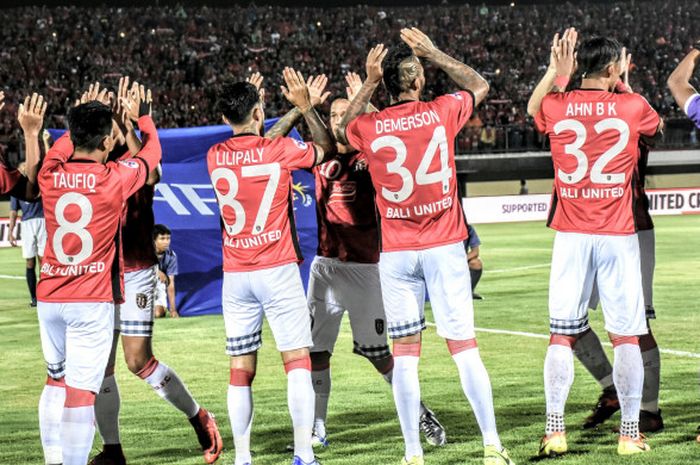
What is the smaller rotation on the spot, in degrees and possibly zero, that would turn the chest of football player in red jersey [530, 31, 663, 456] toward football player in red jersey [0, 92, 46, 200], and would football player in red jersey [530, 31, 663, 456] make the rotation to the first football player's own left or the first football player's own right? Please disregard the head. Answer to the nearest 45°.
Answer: approximately 90° to the first football player's own left

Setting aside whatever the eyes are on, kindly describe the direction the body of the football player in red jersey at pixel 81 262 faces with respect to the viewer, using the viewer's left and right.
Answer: facing away from the viewer and to the right of the viewer

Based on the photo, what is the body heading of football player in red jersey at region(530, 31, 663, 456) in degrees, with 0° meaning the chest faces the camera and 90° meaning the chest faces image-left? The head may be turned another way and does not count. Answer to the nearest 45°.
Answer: approximately 180°

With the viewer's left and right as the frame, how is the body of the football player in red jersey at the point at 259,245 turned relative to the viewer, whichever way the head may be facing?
facing away from the viewer and to the right of the viewer

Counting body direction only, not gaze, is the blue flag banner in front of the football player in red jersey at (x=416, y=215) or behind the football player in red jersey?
in front

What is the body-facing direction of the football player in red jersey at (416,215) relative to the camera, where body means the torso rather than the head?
away from the camera

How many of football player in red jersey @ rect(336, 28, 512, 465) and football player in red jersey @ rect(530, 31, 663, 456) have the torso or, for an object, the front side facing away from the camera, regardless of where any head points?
2

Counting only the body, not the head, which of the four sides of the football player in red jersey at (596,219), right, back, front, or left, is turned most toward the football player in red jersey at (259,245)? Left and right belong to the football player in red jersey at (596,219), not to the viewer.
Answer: left

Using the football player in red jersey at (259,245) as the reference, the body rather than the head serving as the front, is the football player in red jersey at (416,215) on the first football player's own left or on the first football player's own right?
on the first football player's own right

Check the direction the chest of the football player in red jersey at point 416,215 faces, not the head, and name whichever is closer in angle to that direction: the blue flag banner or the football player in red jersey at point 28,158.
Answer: the blue flag banner

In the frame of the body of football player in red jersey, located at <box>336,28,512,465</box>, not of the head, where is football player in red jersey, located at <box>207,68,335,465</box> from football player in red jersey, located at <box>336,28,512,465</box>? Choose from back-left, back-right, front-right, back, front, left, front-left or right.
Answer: left

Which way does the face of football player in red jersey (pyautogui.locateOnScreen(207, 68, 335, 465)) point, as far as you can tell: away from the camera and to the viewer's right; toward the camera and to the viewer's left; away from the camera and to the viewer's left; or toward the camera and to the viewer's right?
away from the camera and to the viewer's right
